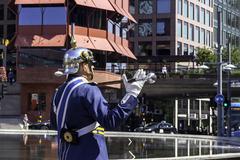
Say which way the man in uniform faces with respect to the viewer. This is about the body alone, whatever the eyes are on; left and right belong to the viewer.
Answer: facing away from the viewer and to the right of the viewer

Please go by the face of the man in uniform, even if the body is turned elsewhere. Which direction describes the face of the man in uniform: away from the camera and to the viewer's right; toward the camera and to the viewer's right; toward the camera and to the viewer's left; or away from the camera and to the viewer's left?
away from the camera and to the viewer's right

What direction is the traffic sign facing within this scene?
toward the camera

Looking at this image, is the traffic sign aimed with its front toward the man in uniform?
yes

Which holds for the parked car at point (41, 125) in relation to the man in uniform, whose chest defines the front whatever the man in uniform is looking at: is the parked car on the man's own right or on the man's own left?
on the man's own left

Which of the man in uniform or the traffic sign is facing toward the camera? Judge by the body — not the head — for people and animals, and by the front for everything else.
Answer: the traffic sign

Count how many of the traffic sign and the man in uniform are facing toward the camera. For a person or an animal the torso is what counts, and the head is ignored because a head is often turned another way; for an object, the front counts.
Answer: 1
